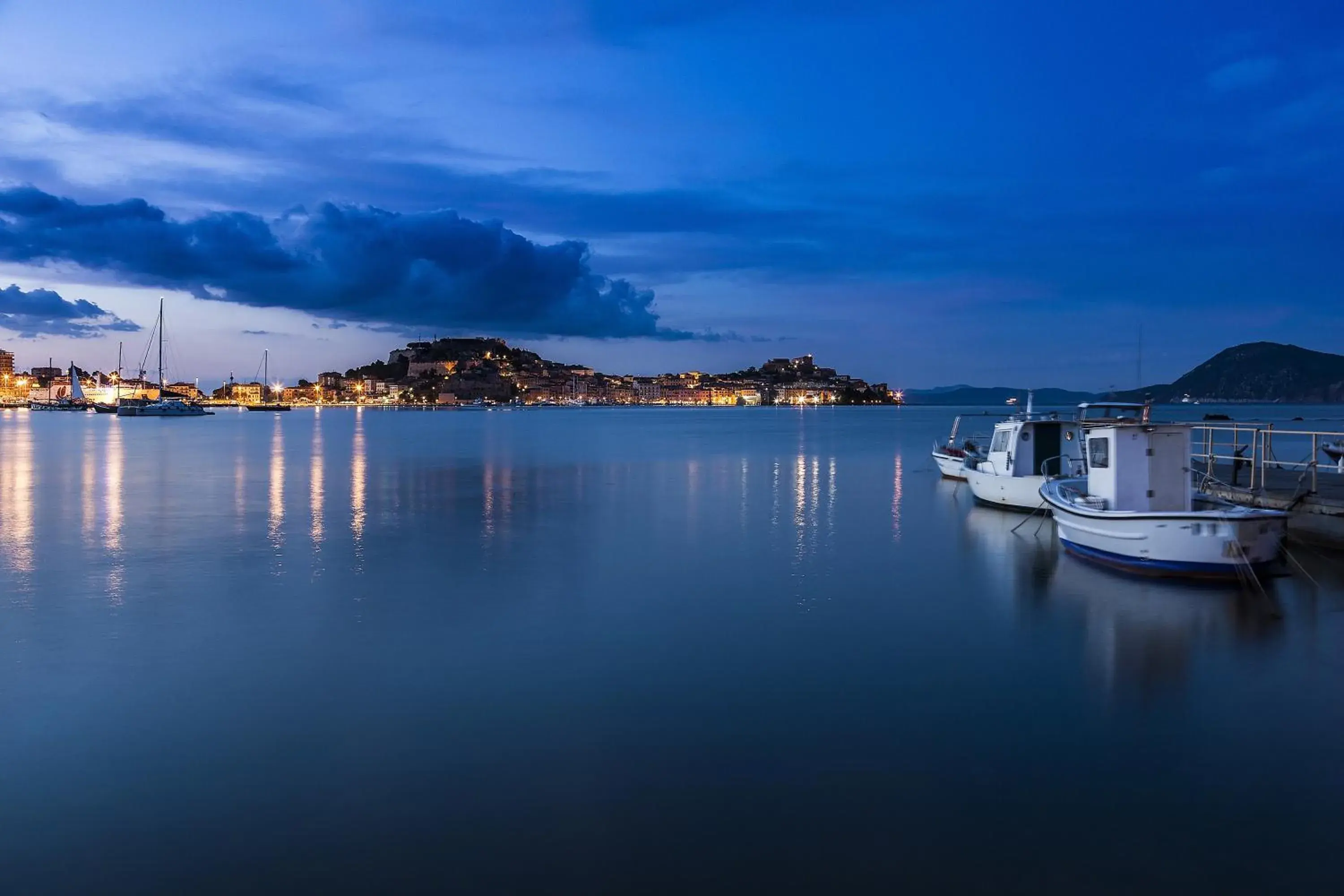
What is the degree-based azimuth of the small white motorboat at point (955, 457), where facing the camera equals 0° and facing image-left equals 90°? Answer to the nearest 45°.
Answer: approximately 90°

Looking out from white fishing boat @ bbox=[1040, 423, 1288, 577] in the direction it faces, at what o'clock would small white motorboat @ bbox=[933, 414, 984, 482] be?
The small white motorboat is roughly at 1 o'clock from the white fishing boat.

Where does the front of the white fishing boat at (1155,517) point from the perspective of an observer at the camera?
facing away from the viewer and to the left of the viewer
